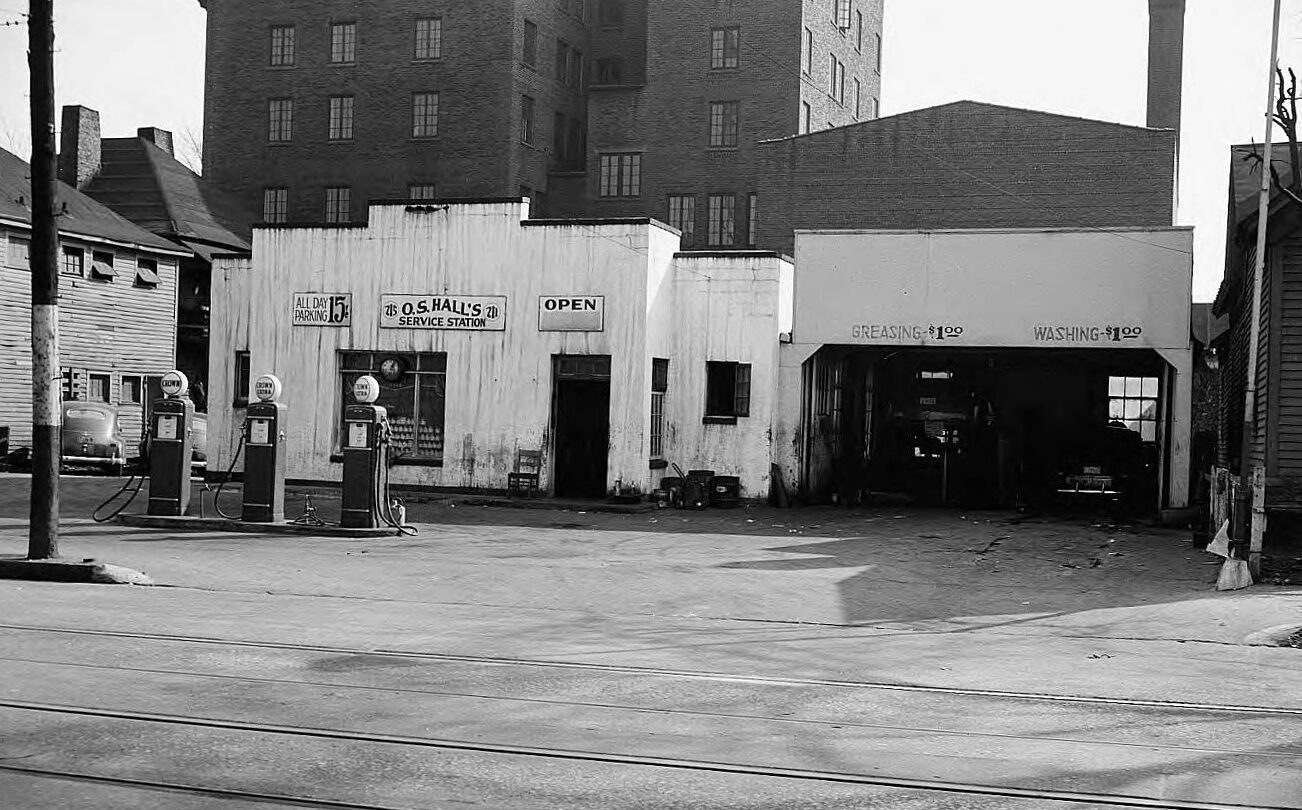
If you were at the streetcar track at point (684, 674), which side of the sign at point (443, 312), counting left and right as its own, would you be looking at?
front

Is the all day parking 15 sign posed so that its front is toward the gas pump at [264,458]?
yes

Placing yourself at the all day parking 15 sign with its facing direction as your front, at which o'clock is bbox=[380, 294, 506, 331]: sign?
The sign is roughly at 10 o'clock from all day parking 15 sign.

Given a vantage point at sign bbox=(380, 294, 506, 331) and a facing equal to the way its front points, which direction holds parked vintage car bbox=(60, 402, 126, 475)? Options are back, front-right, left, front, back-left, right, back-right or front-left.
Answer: back-right

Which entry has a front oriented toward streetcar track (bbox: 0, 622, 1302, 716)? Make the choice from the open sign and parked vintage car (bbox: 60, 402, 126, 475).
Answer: the open sign

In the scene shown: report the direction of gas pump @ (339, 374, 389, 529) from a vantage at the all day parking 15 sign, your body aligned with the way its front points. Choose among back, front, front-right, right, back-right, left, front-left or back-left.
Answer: front

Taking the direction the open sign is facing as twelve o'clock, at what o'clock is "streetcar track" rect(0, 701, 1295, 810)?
The streetcar track is roughly at 12 o'clock from the open sign.

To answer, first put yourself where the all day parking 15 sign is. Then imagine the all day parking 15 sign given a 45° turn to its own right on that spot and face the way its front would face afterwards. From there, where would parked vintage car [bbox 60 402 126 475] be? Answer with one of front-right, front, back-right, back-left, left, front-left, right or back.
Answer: right

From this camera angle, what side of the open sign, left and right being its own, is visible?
front

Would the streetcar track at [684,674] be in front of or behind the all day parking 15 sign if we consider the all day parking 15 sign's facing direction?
in front

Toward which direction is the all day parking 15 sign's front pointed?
toward the camera
